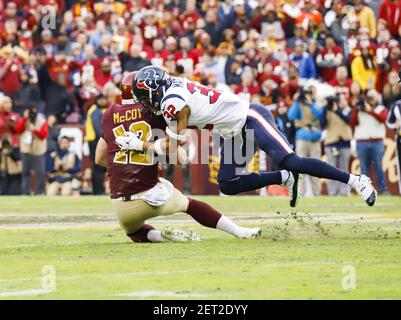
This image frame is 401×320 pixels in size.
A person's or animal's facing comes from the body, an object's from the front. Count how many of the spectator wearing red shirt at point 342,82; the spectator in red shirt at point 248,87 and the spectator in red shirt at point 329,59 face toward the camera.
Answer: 3

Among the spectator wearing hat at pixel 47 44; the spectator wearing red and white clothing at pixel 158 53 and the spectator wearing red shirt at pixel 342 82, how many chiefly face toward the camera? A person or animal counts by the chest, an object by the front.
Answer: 3

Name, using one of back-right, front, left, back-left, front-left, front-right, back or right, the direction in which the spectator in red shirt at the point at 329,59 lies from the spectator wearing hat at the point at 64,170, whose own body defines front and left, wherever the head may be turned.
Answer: left

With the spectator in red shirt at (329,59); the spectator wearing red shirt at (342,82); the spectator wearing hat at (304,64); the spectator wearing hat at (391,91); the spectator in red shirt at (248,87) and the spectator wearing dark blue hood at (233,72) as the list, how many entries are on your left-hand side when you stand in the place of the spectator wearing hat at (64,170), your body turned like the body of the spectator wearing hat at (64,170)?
6

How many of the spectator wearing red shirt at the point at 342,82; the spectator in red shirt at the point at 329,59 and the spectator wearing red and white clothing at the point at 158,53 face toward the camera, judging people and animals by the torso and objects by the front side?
3

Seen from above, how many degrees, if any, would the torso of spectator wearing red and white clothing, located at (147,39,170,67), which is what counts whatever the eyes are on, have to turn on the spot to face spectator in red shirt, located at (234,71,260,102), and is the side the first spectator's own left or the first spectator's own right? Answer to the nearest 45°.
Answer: approximately 45° to the first spectator's own left

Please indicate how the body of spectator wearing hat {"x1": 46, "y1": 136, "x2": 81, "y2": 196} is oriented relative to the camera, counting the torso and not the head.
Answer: toward the camera

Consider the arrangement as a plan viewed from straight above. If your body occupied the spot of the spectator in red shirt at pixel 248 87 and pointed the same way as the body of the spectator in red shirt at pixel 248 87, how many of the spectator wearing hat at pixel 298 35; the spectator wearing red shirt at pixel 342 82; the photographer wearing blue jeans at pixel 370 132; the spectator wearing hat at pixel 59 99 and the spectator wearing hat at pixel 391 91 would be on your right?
1

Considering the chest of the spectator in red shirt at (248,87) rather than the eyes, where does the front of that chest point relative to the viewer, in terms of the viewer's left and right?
facing the viewer

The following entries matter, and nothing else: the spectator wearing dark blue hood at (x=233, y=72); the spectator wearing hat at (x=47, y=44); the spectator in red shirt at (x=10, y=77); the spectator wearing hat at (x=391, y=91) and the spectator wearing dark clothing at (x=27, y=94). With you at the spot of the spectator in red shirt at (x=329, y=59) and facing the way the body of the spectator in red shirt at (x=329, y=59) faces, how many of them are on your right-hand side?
4

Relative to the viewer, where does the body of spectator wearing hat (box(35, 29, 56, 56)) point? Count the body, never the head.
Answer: toward the camera

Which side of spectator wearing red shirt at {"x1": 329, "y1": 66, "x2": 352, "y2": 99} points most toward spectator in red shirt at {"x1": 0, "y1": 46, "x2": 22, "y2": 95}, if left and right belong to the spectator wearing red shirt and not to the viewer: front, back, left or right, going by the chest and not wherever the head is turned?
right

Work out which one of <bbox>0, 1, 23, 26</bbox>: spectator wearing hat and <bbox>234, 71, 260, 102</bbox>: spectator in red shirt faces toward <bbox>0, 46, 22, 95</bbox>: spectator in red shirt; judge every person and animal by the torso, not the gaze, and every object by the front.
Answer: the spectator wearing hat

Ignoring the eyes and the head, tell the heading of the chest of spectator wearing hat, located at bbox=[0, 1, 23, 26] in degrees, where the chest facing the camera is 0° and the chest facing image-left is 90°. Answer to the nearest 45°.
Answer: approximately 0°

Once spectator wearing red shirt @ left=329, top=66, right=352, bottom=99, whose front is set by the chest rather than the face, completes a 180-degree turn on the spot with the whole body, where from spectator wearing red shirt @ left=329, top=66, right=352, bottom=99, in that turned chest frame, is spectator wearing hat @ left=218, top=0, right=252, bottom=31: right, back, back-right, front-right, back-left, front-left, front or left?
front-left
